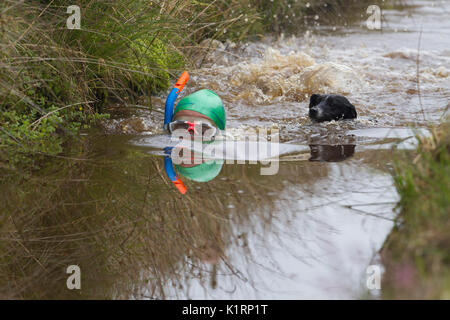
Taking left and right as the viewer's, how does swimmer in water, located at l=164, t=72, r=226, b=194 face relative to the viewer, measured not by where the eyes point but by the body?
facing the viewer and to the left of the viewer
